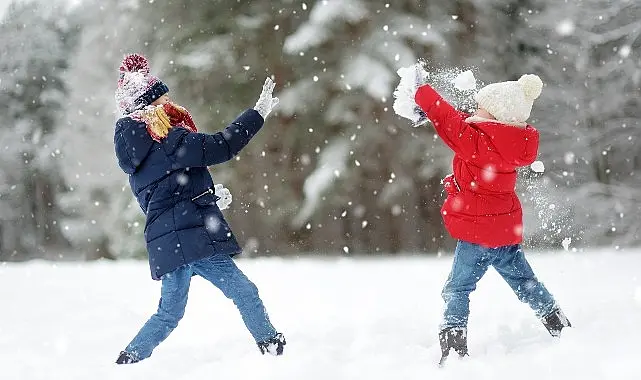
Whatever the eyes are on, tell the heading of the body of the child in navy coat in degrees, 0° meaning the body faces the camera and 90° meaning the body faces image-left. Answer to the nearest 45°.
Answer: approximately 270°

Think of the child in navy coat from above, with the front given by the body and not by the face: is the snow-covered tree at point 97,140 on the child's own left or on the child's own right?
on the child's own left

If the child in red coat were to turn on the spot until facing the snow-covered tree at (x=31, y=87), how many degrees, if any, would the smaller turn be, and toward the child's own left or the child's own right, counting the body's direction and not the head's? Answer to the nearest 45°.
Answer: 0° — they already face it

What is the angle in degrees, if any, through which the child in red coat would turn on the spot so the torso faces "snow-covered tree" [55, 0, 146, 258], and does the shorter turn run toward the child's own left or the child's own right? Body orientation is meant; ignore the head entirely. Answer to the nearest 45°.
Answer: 0° — they already face it

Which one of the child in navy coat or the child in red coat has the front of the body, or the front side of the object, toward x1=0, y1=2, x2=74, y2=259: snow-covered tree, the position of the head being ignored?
the child in red coat

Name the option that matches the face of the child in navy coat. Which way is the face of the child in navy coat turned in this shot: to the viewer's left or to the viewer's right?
to the viewer's right

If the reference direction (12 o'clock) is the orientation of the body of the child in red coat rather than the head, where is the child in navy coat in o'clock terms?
The child in navy coat is roughly at 10 o'clock from the child in red coat.

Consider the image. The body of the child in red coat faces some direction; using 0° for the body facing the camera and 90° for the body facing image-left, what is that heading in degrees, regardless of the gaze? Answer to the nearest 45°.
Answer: approximately 135°

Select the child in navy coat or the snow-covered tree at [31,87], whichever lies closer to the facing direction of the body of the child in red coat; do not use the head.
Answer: the snow-covered tree

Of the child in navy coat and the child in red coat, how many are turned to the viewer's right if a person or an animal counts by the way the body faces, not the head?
1

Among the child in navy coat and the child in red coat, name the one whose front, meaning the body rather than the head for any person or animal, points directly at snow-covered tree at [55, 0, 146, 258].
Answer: the child in red coat

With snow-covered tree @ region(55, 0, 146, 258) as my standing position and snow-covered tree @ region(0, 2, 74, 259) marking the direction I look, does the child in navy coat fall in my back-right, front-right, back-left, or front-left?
back-left
